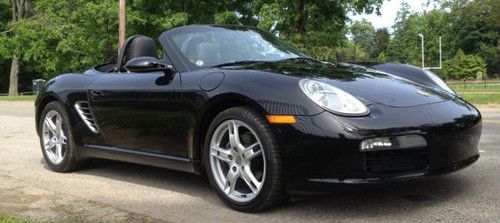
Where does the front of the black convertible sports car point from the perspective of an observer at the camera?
facing the viewer and to the right of the viewer
